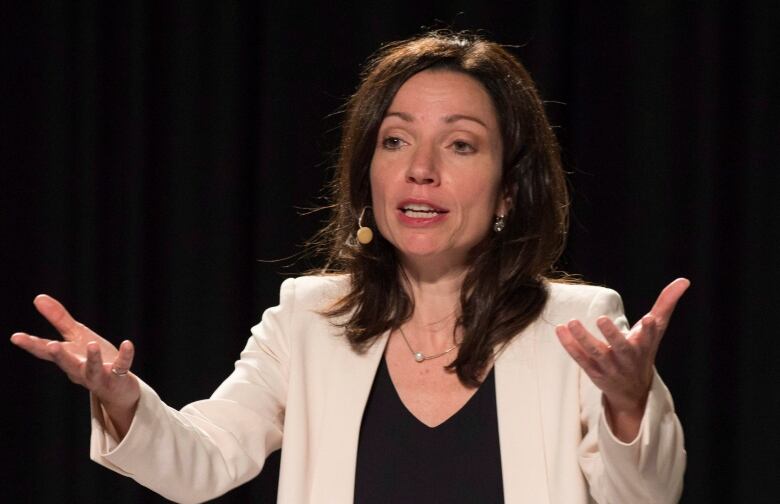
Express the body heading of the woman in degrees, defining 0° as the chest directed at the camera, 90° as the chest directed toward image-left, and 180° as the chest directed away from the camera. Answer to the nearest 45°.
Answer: approximately 0°

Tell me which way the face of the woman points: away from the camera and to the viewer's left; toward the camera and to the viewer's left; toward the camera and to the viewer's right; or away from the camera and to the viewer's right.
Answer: toward the camera and to the viewer's left
